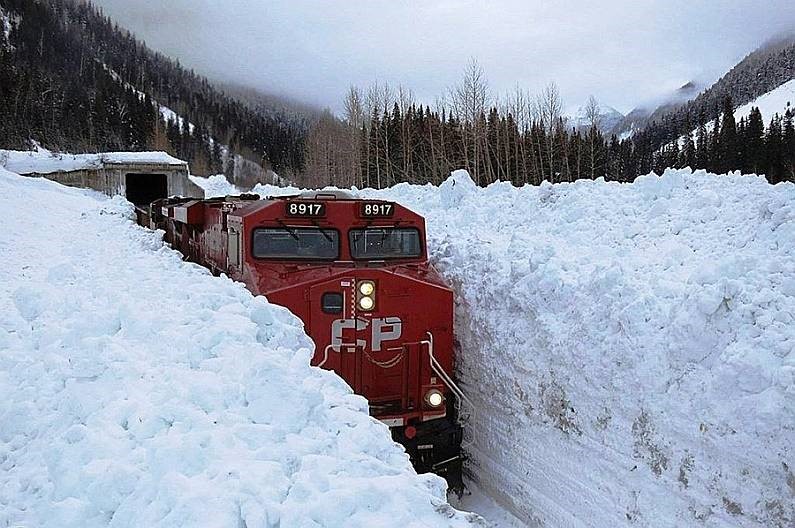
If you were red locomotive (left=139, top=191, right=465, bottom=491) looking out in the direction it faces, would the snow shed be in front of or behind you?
behind

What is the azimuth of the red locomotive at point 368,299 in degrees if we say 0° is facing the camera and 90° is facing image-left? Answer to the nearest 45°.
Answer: approximately 315°

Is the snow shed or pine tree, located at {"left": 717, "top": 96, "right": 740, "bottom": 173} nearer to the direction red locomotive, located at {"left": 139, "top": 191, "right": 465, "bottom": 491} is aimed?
the pine tree

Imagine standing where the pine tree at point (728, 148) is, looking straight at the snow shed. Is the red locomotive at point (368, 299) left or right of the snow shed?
left

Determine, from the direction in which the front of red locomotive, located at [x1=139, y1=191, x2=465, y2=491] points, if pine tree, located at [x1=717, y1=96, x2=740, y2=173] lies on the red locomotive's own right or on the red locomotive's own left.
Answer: on the red locomotive's own left
